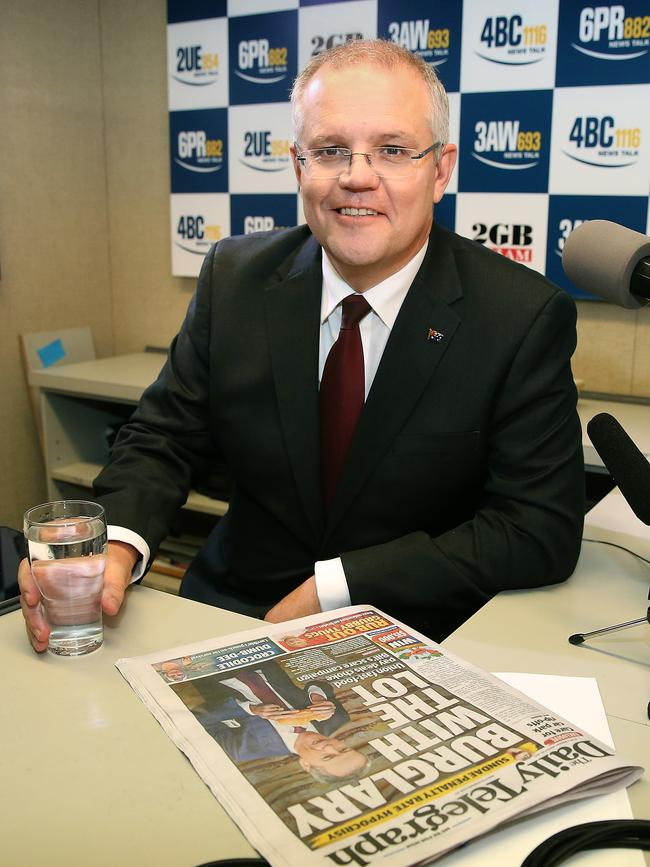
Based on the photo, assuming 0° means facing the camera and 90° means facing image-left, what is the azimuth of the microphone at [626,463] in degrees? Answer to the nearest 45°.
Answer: approximately 90°

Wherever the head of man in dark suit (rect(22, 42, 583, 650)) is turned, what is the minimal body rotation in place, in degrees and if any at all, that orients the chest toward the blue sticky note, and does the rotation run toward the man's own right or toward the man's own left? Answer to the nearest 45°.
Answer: approximately 90° to the man's own right

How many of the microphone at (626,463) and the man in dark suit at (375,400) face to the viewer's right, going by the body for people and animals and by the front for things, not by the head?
0

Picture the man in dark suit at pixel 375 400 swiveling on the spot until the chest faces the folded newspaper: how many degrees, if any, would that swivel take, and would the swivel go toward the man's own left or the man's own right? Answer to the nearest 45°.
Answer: approximately 45° to the man's own left
